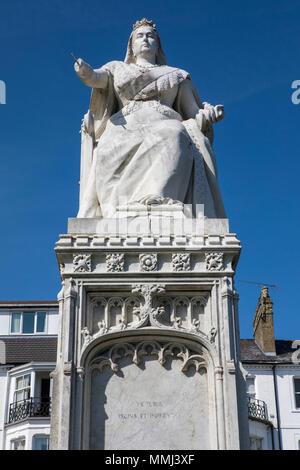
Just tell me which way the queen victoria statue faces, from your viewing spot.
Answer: facing the viewer

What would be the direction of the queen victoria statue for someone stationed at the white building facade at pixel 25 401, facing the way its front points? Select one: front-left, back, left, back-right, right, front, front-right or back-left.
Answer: front

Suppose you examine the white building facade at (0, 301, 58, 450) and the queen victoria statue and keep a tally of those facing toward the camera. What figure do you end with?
2

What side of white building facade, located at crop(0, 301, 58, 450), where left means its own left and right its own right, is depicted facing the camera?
front

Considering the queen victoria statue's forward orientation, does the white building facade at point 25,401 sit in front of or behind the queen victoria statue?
behind
